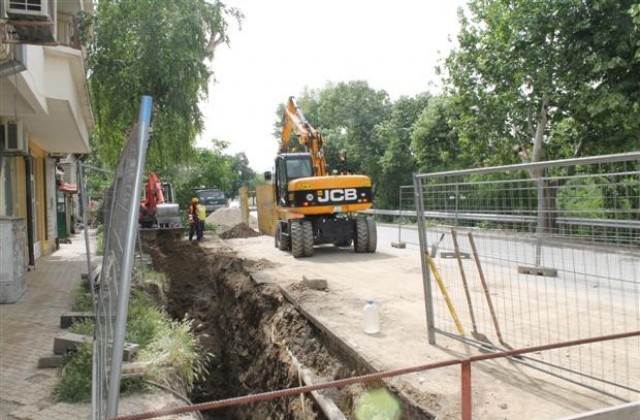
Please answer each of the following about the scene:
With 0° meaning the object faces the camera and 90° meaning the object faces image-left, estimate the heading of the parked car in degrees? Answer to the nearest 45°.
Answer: approximately 315°

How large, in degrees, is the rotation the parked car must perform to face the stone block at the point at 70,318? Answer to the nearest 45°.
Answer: approximately 45° to its right

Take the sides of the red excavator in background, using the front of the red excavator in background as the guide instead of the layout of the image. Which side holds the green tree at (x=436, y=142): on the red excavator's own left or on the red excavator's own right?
on the red excavator's own left

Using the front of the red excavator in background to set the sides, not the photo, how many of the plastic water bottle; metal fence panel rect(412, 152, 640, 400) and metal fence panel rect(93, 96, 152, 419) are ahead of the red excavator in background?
3

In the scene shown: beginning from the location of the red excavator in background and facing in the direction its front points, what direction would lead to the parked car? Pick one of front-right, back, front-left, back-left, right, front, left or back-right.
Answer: back

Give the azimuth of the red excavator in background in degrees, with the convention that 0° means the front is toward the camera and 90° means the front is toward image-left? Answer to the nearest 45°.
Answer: approximately 0°

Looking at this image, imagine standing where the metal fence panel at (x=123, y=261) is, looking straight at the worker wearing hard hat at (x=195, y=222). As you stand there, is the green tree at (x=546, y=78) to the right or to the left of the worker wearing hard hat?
right

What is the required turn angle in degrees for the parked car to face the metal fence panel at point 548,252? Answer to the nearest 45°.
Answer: approximately 45° to its right

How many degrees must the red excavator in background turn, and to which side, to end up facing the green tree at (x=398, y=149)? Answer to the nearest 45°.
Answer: approximately 135° to its left

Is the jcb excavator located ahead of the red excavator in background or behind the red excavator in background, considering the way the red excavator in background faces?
ahead
